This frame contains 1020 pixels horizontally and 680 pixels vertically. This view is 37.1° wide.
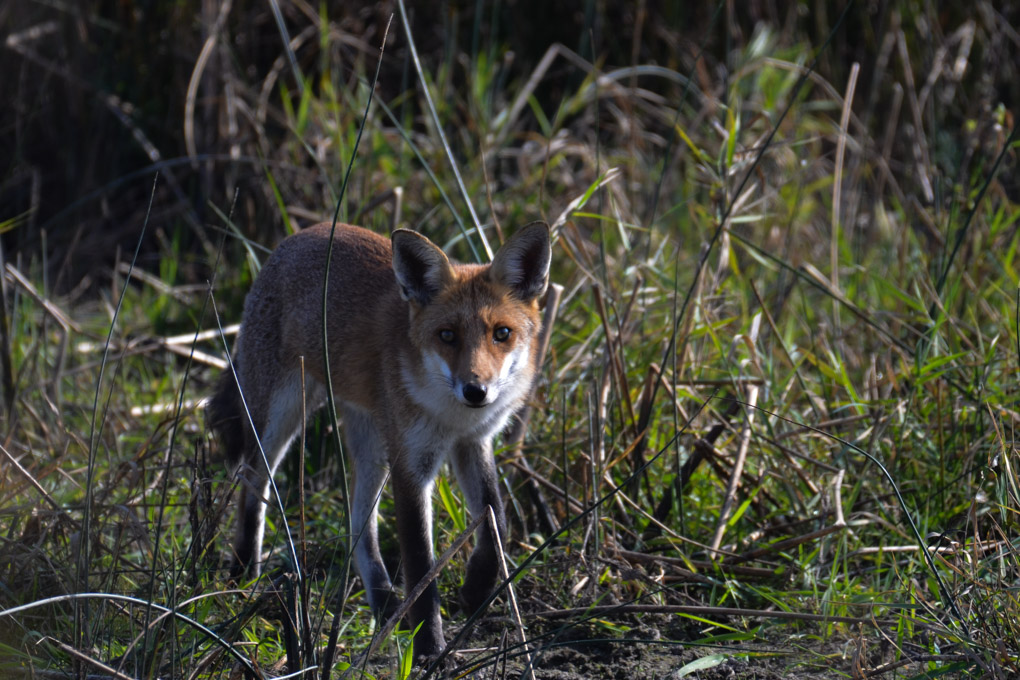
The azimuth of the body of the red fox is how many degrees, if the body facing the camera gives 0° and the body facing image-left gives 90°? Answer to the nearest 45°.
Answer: approximately 315°
